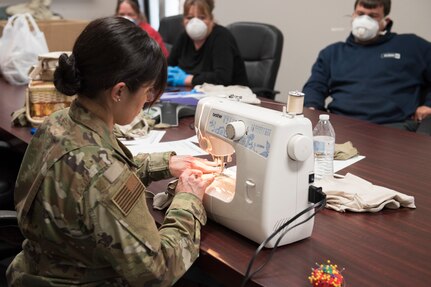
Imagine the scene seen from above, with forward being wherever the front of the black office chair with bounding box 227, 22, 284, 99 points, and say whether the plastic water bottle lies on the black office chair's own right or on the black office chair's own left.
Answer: on the black office chair's own left

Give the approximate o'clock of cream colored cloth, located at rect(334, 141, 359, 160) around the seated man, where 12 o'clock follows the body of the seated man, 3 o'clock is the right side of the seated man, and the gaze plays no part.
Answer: The cream colored cloth is roughly at 12 o'clock from the seated man.

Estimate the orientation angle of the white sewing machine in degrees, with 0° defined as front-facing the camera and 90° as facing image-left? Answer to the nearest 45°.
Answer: approximately 45°

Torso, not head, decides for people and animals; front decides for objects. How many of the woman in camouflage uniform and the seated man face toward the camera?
1

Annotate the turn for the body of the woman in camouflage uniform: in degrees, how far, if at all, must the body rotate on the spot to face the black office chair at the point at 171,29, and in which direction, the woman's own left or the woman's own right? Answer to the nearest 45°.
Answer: approximately 45° to the woman's own left

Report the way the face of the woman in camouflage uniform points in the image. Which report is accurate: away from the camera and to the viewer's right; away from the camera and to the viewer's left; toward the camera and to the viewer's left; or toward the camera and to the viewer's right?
away from the camera and to the viewer's right
